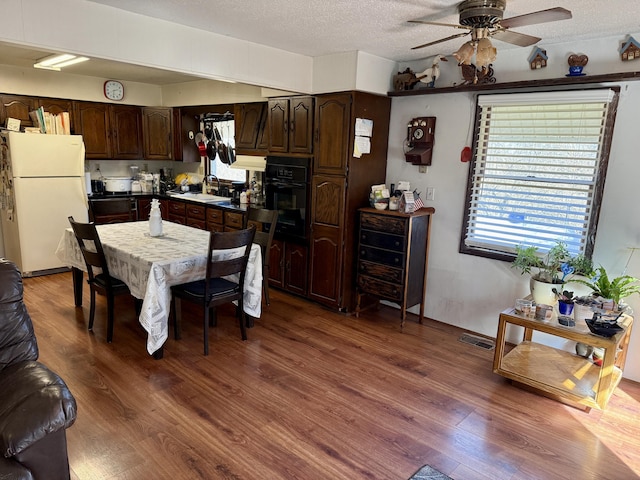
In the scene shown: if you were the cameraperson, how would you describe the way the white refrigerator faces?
facing the viewer

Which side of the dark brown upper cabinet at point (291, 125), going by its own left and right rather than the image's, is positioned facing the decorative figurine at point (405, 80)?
left

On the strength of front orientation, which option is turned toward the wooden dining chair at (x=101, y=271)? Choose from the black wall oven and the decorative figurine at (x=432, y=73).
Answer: the black wall oven

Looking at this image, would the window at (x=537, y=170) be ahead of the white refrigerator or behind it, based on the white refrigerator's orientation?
ahead

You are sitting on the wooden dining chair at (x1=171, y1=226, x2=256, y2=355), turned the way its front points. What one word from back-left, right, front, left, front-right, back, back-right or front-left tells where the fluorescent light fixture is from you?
front

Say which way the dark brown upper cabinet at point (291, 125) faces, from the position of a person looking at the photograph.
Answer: facing the viewer and to the left of the viewer

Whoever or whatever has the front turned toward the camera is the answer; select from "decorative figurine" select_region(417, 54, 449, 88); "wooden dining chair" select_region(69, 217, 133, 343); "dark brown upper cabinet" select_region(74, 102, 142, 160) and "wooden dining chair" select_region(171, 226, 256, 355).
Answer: the dark brown upper cabinet

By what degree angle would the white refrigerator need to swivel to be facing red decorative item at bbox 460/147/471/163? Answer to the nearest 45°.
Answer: approximately 45° to its left

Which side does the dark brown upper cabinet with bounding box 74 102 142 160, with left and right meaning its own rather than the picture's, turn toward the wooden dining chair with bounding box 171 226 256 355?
front

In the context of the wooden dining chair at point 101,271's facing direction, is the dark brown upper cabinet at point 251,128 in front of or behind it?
in front

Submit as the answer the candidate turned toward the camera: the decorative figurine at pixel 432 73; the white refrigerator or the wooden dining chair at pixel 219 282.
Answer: the white refrigerator

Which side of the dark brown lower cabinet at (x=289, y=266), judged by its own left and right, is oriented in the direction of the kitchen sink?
right

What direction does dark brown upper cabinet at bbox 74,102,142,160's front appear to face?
toward the camera

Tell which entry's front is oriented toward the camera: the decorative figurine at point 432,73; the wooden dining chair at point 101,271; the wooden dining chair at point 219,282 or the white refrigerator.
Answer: the white refrigerator

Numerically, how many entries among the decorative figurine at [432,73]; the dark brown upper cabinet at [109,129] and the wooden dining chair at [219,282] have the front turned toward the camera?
1
